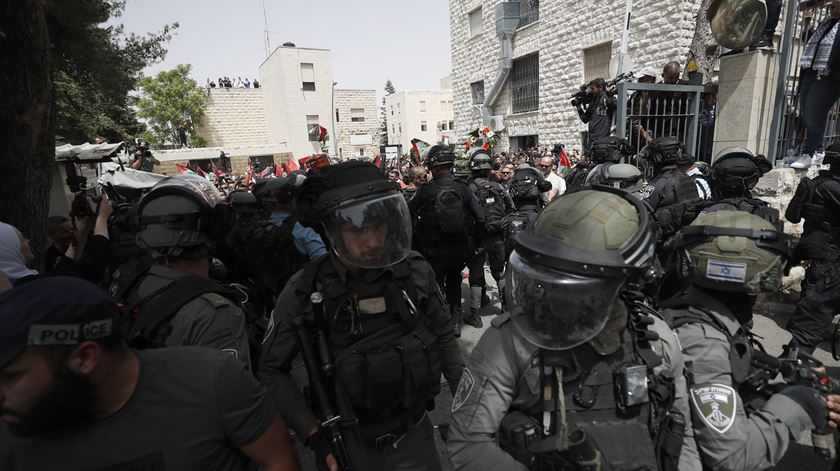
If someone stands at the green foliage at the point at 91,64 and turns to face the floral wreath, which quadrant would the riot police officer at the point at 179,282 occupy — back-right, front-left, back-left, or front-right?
front-right

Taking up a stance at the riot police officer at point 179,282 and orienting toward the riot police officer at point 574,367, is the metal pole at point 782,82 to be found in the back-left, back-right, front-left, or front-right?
front-left

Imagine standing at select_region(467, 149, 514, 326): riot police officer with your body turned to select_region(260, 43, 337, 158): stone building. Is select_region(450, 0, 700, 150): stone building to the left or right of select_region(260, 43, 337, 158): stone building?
right

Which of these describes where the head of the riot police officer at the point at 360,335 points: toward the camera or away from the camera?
toward the camera

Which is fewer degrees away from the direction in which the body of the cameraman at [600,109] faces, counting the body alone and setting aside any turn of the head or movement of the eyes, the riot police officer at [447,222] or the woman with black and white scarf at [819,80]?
the riot police officer

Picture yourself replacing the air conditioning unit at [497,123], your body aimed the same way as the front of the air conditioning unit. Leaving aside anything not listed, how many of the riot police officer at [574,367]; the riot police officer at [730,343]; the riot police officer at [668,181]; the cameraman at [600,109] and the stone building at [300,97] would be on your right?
1

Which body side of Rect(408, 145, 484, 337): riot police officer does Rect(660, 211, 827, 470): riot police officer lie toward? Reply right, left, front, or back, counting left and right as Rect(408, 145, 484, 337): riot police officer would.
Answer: back

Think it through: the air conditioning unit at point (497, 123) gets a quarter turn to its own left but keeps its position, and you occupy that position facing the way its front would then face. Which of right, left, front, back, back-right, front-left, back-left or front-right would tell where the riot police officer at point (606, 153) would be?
front-right

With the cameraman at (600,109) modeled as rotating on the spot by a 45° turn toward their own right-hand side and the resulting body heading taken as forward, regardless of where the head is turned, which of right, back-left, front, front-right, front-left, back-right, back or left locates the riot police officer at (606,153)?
back-left

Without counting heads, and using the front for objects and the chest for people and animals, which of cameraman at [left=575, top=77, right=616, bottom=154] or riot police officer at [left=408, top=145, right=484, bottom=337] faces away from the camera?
the riot police officer

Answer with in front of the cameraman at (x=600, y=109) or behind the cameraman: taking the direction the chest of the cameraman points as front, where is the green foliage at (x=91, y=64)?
in front

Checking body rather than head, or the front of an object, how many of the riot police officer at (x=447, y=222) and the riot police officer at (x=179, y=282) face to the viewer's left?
0

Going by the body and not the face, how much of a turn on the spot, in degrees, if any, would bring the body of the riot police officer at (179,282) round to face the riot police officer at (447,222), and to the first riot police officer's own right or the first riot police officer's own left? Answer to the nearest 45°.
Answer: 0° — they already face them

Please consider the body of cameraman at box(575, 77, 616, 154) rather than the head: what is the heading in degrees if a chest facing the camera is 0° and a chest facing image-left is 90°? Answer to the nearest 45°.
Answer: approximately 90°

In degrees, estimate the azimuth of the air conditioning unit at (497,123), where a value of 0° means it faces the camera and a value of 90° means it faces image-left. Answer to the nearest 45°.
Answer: approximately 45°

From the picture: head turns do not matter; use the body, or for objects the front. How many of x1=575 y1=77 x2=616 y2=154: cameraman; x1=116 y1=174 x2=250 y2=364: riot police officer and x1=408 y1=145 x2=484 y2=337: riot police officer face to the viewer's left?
1
